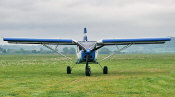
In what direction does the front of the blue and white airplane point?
toward the camera
